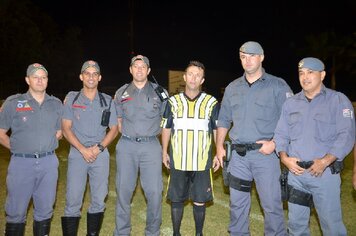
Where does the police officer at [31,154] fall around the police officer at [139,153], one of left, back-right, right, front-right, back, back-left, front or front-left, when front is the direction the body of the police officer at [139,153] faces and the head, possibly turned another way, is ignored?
right

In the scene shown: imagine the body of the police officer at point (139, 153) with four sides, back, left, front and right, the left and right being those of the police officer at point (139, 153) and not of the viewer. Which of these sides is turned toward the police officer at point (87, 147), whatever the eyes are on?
right

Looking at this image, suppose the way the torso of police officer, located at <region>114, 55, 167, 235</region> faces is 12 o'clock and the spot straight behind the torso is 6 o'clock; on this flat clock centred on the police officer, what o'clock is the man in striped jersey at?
The man in striped jersey is roughly at 9 o'clock from the police officer.

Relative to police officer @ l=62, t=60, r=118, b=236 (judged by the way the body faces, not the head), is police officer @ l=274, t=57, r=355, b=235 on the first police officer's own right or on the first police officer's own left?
on the first police officer's own left

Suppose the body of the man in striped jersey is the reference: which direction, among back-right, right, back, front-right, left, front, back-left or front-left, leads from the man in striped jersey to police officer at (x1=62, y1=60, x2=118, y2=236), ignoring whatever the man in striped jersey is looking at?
right

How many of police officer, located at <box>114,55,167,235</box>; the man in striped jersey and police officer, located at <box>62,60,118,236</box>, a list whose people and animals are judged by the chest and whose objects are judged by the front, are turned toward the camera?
3
